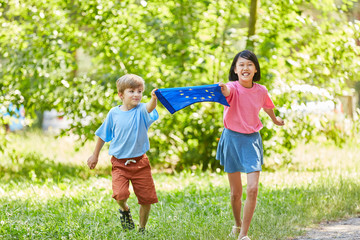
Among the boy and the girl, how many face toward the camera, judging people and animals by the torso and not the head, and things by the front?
2

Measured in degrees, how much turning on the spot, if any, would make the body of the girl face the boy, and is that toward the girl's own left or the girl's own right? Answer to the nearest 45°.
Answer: approximately 90° to the girl's own right

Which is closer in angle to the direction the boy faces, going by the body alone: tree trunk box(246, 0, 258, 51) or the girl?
the girl

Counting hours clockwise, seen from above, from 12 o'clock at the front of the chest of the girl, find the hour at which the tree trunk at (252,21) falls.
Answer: The tree trunk is roughly at 6 o'clock from the girl.

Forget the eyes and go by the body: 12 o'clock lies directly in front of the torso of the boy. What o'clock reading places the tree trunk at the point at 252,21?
The tree trunk is roughly at 7 o'clock from the boy.

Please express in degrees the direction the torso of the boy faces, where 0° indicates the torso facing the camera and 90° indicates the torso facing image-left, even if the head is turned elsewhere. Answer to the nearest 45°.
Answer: approximately 0°

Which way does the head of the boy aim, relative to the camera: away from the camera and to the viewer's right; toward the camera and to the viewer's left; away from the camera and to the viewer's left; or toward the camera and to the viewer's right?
toward the camera and to the viewer's right

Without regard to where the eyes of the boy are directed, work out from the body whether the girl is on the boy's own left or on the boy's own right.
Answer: on the boy's own left

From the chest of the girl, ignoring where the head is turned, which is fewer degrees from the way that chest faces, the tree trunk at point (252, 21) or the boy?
the boy
